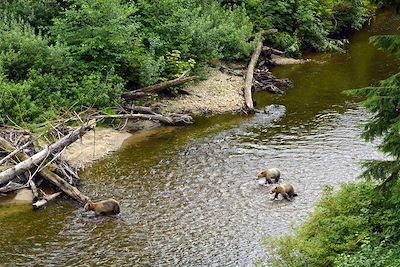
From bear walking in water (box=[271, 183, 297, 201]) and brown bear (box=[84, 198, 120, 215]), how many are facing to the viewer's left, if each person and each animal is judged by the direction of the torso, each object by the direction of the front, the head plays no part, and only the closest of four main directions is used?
2

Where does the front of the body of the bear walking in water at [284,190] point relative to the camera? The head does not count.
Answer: to the viewer's left

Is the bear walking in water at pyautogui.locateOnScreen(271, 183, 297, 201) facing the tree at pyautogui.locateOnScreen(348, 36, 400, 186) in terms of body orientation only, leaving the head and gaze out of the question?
no

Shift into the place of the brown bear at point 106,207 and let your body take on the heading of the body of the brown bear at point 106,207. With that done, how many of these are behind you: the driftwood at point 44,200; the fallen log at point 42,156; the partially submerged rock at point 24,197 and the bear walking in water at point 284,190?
1

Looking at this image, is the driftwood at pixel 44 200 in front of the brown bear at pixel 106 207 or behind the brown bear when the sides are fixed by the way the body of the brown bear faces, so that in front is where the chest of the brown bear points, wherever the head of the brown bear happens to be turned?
in front

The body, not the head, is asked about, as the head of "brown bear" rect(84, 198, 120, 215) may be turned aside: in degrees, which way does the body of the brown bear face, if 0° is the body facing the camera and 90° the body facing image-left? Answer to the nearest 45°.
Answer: approximately 90°

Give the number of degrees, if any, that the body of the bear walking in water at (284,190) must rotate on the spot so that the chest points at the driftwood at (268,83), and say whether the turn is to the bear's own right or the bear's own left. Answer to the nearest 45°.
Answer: approximately 90° to the bear's own right

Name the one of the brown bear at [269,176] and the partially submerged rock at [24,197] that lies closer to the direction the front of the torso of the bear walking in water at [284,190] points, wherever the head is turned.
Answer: the partially submerged rock

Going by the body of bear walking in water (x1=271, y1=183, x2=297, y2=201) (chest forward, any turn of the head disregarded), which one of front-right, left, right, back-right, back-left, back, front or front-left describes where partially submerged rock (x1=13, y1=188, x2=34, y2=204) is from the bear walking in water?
front

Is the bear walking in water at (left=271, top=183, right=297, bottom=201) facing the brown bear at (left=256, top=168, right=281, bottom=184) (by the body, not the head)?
no

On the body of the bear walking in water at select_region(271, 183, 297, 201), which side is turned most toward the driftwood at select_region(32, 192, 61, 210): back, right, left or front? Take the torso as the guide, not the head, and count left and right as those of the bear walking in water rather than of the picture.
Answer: front

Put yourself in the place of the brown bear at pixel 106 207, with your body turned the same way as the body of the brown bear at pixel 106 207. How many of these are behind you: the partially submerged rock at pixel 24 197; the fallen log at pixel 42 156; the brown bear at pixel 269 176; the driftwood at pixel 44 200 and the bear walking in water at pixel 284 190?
2

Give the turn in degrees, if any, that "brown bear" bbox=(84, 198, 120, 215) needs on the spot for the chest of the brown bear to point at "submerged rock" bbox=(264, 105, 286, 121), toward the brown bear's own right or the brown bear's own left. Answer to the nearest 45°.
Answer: approximately 135° to the brown bear's own right

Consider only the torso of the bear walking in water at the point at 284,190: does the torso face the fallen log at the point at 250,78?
no

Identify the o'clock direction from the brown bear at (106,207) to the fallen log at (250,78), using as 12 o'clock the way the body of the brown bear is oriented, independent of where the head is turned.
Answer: The fallen log is roughly at 4 o'clock from the brown bear.

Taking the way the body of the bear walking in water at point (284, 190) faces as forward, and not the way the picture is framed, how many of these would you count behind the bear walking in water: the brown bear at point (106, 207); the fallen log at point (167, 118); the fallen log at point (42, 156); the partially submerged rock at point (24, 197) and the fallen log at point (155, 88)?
0

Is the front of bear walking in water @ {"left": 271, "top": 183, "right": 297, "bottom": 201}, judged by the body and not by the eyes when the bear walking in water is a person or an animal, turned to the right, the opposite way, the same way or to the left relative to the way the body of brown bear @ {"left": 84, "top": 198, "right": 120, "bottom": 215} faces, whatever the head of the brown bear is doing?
the same way
